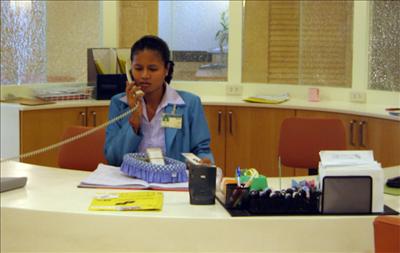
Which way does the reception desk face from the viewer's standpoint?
toward the camera

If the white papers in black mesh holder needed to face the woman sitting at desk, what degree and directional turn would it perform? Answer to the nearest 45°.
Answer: approximately 135° to its right

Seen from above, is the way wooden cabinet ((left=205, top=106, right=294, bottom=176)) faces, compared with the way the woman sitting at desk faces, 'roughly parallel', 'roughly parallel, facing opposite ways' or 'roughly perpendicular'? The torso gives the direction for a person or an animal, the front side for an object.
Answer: roughly parallel

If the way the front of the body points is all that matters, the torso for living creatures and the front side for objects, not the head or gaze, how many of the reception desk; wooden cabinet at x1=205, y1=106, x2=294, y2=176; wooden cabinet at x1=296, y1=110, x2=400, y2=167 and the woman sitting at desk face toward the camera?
4

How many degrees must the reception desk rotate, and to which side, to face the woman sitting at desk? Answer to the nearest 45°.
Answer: approximately 180°

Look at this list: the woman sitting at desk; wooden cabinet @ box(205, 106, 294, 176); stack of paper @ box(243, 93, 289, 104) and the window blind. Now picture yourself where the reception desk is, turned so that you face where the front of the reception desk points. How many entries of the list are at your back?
4

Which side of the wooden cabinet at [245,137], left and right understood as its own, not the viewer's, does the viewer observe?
front

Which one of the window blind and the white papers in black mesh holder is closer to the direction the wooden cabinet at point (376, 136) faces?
the white papers in black mesh holder

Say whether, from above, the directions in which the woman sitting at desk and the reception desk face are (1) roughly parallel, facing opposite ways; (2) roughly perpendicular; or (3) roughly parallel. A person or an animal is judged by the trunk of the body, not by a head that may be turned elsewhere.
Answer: roughly parallel

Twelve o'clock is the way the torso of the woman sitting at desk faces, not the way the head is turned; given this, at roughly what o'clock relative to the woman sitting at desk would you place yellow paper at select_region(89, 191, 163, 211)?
The yellow paper is roughly at 12 o'clock from the woman sitting at desk.

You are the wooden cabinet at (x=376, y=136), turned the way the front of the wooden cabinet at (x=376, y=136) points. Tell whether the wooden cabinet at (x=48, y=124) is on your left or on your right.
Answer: on your right

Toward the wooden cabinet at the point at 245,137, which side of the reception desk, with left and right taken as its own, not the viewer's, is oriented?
back

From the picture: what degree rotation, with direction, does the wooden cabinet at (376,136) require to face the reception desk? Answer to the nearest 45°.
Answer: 0° — it already faces it

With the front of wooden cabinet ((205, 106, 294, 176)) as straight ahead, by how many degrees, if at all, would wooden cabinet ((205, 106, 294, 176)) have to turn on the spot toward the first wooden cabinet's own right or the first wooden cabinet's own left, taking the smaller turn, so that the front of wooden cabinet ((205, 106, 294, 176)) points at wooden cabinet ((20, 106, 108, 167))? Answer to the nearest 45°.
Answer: approximately 90° to the first wooden cabinet's own right

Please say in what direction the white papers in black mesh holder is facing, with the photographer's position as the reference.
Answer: facing the viewer
